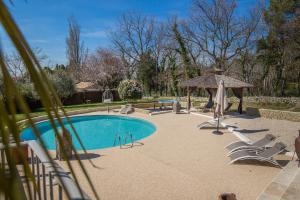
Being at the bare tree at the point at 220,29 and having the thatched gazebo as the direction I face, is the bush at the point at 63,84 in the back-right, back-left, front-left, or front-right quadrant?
front-right

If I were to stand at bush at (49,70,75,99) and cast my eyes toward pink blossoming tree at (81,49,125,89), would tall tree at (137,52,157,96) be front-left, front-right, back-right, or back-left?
front-right

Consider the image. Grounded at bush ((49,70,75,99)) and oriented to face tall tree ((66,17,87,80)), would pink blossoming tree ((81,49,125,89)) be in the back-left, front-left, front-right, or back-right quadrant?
front-right

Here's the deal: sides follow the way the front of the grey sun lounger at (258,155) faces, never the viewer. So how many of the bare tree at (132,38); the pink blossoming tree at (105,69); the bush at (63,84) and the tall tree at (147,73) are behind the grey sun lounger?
0

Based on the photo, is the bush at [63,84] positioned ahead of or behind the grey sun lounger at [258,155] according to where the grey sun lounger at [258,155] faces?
ahead

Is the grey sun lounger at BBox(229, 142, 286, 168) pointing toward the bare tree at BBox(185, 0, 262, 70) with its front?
no

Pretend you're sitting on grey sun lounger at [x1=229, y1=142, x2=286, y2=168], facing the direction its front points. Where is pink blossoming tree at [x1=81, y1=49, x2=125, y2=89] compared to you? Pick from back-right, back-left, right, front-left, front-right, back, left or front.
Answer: front-right

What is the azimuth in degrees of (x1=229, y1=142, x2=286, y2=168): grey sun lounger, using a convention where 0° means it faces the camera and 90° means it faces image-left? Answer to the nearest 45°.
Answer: approximately 90°

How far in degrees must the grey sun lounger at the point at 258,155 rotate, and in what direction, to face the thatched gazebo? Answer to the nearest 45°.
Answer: approximately 90° to its right

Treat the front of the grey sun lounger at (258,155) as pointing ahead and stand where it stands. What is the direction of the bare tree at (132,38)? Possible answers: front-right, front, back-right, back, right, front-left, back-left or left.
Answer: front-right

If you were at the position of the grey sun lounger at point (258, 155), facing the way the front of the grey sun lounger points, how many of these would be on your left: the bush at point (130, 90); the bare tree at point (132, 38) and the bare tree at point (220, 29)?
0

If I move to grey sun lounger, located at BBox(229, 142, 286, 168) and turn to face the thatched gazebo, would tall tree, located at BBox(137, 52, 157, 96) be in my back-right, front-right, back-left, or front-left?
front-left

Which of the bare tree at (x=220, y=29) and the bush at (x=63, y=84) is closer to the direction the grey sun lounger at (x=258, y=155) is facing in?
the bush

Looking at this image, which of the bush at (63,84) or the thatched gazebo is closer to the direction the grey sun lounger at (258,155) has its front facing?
the bush

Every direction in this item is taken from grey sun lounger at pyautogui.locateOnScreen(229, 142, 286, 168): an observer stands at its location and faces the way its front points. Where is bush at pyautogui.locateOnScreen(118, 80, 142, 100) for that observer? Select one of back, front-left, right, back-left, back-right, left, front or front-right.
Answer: front-right

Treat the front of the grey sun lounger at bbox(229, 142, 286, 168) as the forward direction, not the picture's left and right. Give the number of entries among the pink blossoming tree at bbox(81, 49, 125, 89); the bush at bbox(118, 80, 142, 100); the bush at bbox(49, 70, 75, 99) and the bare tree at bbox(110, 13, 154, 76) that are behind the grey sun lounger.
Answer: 0

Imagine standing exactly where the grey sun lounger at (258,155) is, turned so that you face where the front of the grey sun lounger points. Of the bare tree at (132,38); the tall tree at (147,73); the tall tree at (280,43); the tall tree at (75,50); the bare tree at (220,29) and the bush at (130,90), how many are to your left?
0

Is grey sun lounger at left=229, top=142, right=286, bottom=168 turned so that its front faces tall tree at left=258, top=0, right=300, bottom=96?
no
